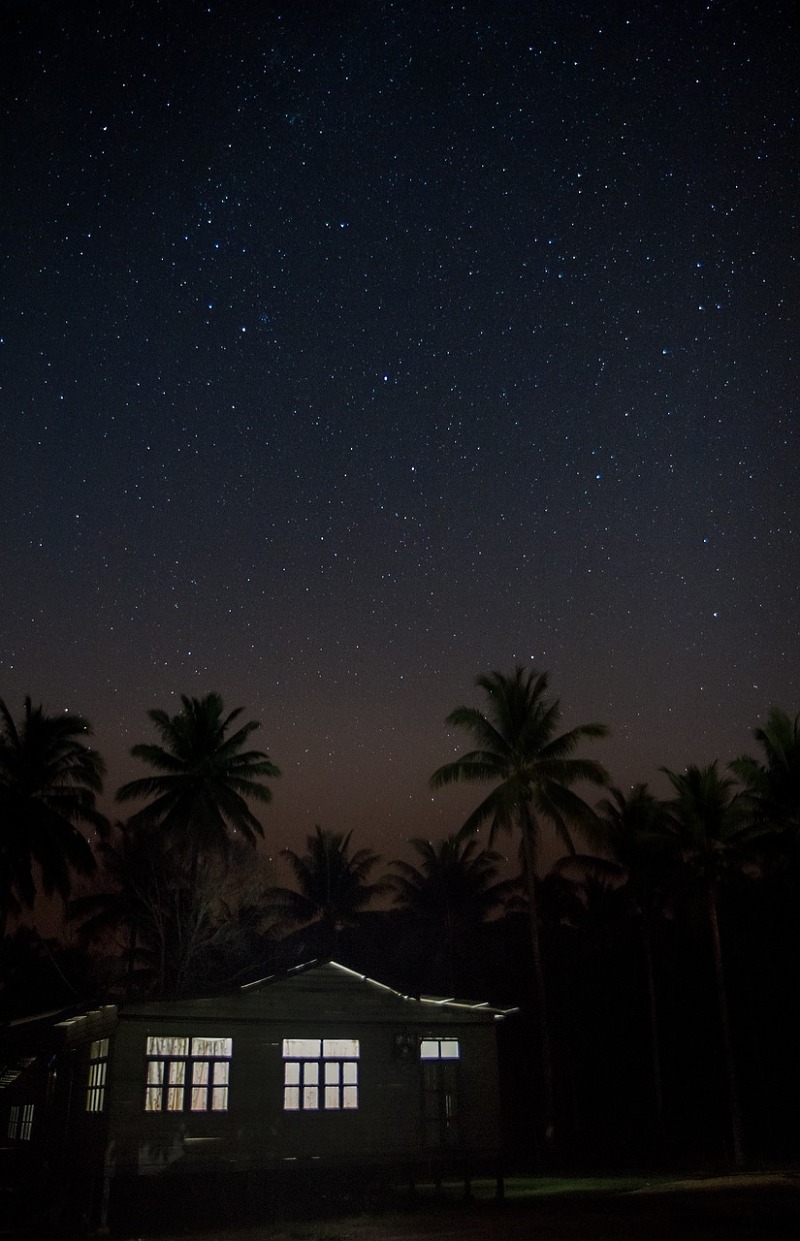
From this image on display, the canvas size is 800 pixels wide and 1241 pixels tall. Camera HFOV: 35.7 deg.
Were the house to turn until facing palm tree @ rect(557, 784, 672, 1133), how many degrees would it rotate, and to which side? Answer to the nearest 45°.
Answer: approximately 135° to its left

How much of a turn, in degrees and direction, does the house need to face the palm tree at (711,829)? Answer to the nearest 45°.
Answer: approximately 135° to its left

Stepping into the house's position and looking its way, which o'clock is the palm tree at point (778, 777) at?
The palm tree is roughly at 8 o'clock from the house.

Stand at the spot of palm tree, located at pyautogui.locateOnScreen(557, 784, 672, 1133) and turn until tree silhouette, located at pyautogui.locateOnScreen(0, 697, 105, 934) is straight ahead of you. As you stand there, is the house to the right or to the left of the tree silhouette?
left

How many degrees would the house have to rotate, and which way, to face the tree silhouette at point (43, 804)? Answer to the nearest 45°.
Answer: approximately 135° to its right

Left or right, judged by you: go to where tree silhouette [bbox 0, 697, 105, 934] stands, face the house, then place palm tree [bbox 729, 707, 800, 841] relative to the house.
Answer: left

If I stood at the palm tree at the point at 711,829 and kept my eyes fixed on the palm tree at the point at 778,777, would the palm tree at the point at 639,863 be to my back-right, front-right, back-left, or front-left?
back-left

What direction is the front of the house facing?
toward the camera
